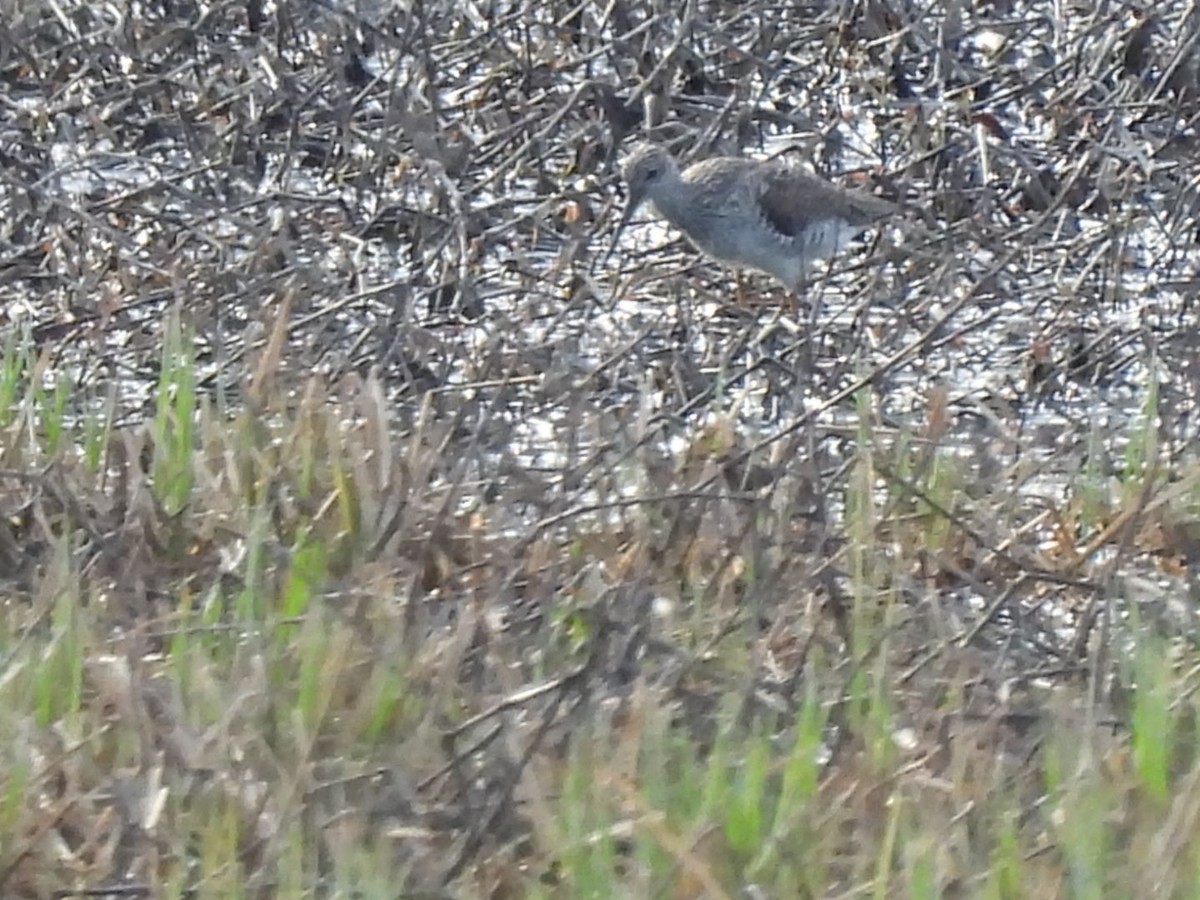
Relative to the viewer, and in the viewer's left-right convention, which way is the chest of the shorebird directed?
facing to the left of the viewer
